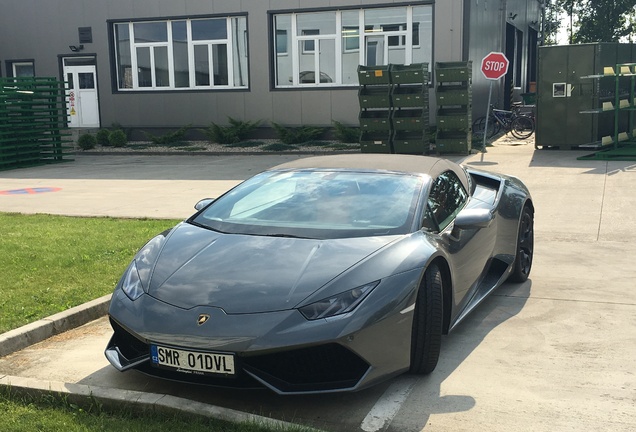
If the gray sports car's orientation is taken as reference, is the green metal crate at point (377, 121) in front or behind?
behind

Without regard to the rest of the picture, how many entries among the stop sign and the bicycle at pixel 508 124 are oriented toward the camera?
1

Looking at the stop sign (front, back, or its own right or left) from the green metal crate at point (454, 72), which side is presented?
right

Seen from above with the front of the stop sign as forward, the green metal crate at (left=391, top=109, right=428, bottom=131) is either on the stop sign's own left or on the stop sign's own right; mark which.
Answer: on the stop sign's own right

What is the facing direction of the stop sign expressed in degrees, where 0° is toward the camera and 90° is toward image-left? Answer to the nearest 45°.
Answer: approximately 0°
